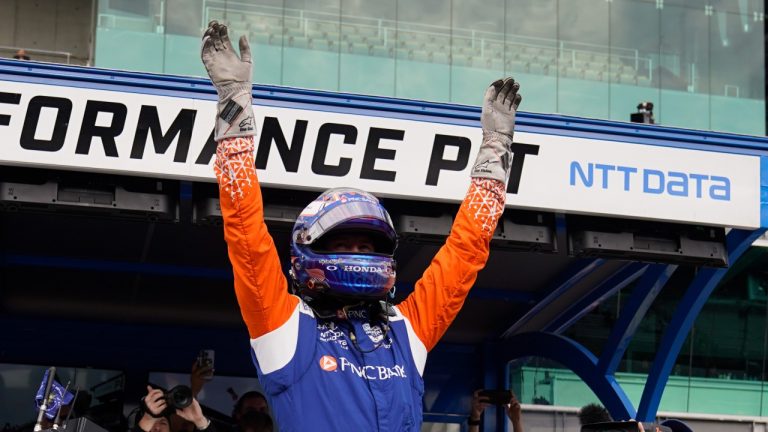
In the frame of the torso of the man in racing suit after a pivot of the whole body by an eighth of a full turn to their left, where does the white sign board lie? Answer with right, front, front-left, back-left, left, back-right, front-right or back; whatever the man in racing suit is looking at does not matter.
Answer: left

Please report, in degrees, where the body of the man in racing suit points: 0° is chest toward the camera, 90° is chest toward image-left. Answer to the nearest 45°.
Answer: approximately 315°
